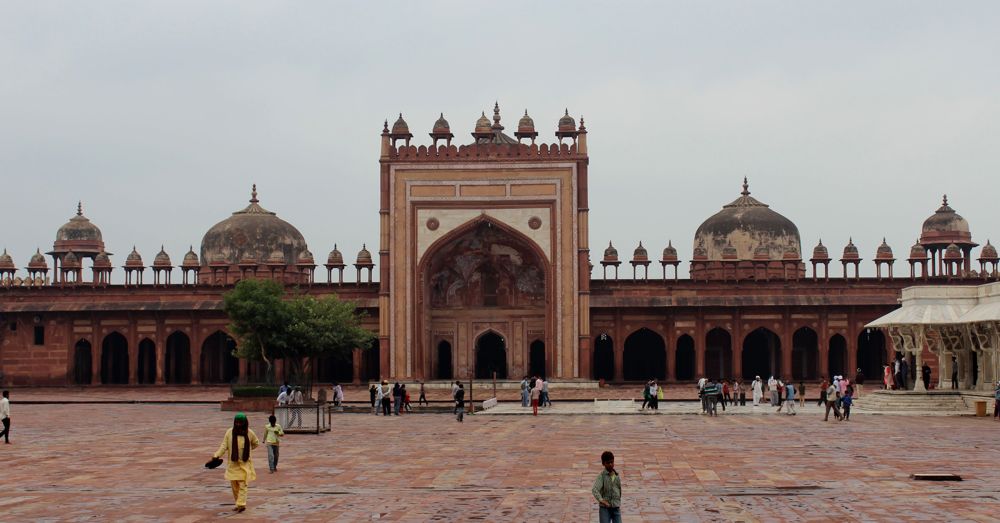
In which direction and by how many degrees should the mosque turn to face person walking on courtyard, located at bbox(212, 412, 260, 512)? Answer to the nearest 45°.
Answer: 0° — it already faces them

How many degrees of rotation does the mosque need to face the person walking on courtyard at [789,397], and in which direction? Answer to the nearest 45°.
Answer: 0° — it already faces them

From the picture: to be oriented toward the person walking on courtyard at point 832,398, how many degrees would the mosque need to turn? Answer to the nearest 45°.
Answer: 0° — it already faces them

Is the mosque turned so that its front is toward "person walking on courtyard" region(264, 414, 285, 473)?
yes

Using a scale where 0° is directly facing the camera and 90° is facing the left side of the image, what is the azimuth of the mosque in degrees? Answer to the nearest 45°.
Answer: approximately 0°
